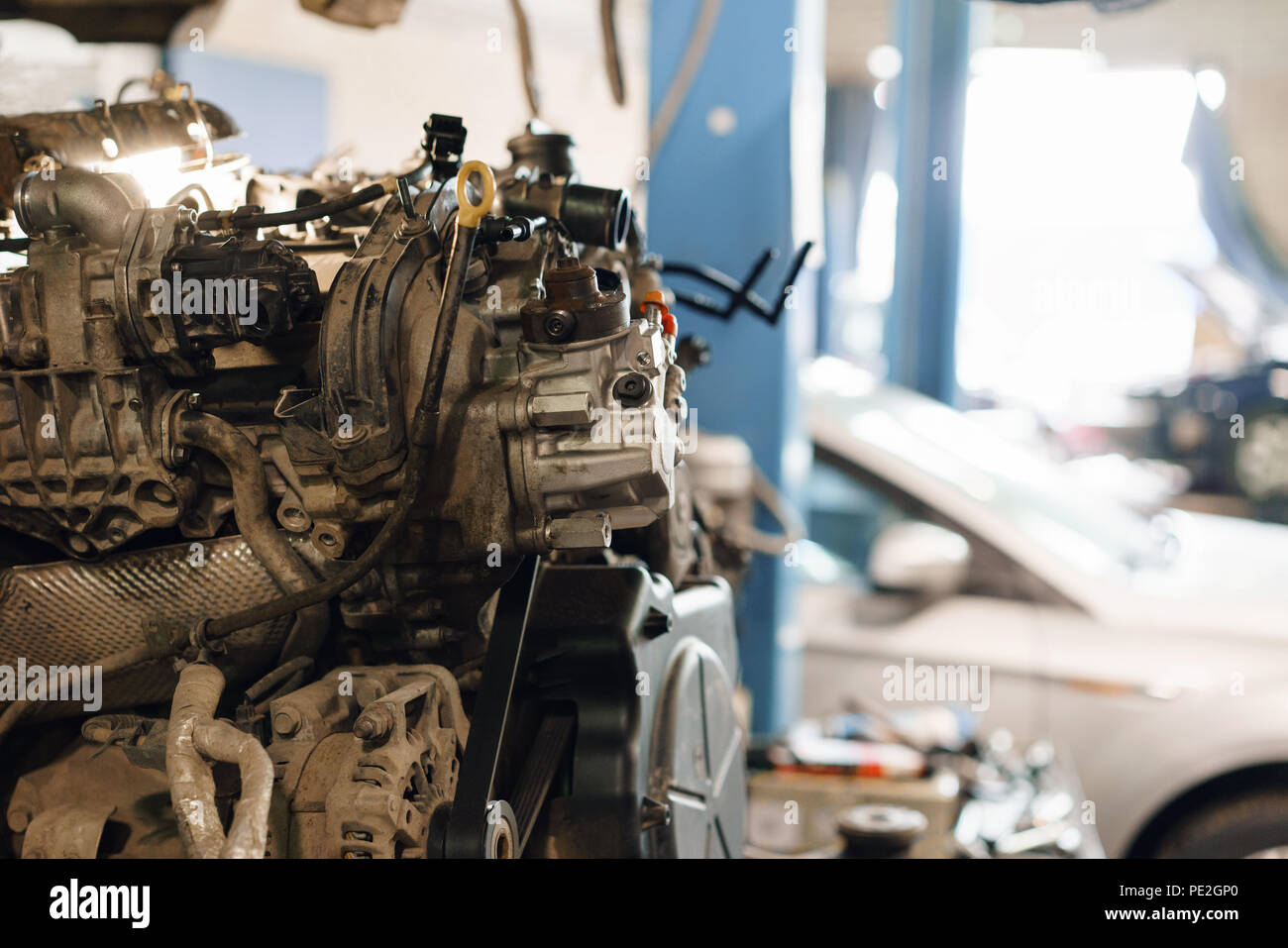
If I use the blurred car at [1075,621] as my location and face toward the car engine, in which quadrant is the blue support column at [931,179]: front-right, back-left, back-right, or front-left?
back-right

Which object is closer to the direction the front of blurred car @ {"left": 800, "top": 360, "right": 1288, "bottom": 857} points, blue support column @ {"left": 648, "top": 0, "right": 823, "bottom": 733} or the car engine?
the car engine

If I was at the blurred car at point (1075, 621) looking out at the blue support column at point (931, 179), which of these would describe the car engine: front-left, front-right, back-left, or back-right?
back-left

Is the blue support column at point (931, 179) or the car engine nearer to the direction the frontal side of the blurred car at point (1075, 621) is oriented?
the car engine

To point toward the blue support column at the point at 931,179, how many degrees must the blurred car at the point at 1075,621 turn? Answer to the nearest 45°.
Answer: approximately 135° to its left

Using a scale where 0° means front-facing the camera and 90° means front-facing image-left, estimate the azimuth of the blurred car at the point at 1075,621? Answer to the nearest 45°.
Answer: approximately 315°
